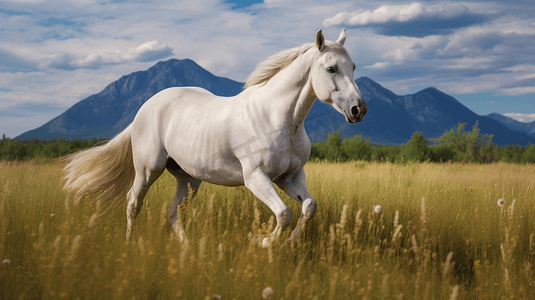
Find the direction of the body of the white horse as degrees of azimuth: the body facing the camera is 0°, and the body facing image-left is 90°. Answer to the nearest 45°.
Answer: approximately 315°
